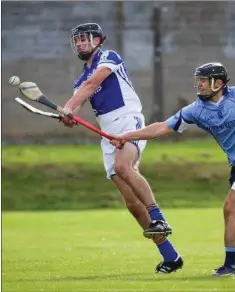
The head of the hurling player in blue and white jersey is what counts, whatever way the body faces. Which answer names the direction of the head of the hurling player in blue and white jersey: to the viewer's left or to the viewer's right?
to the viewer's left

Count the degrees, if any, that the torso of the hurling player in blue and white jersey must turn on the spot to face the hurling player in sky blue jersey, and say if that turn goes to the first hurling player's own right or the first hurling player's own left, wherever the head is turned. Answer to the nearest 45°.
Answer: approximately 90° to the first hurling player's own left

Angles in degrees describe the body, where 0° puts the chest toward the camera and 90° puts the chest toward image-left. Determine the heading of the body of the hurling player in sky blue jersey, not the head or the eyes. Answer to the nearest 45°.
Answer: approximately 45°

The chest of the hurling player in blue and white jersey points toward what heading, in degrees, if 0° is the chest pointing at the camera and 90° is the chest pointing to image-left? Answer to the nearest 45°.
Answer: approximately 45°
